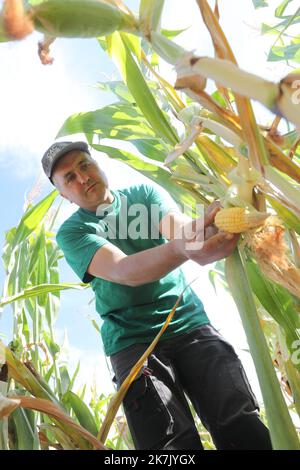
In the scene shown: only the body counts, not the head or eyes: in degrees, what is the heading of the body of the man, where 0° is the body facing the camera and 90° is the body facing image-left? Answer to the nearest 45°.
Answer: approximately 315°

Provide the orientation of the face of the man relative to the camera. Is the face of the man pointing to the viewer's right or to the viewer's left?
to the viewer's right
